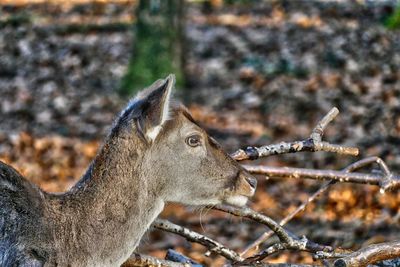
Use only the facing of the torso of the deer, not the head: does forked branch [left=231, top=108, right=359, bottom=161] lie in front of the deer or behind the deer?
in front

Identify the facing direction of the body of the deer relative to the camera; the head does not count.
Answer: to the viewer's right

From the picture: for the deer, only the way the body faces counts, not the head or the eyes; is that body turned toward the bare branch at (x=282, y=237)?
yes

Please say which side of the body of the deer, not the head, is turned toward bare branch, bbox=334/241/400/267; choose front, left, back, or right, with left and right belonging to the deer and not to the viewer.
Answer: front

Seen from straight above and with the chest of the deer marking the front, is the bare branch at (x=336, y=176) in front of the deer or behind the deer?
in front

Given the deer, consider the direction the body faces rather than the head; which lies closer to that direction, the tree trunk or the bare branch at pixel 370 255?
the bare branch

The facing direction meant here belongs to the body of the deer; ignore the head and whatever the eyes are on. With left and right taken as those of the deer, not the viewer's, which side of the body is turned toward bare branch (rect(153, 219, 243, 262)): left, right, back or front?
front

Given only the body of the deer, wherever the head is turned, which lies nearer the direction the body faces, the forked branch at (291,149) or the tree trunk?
the forked branch

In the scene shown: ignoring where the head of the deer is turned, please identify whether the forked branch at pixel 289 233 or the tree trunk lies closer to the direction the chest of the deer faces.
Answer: the forked branch
